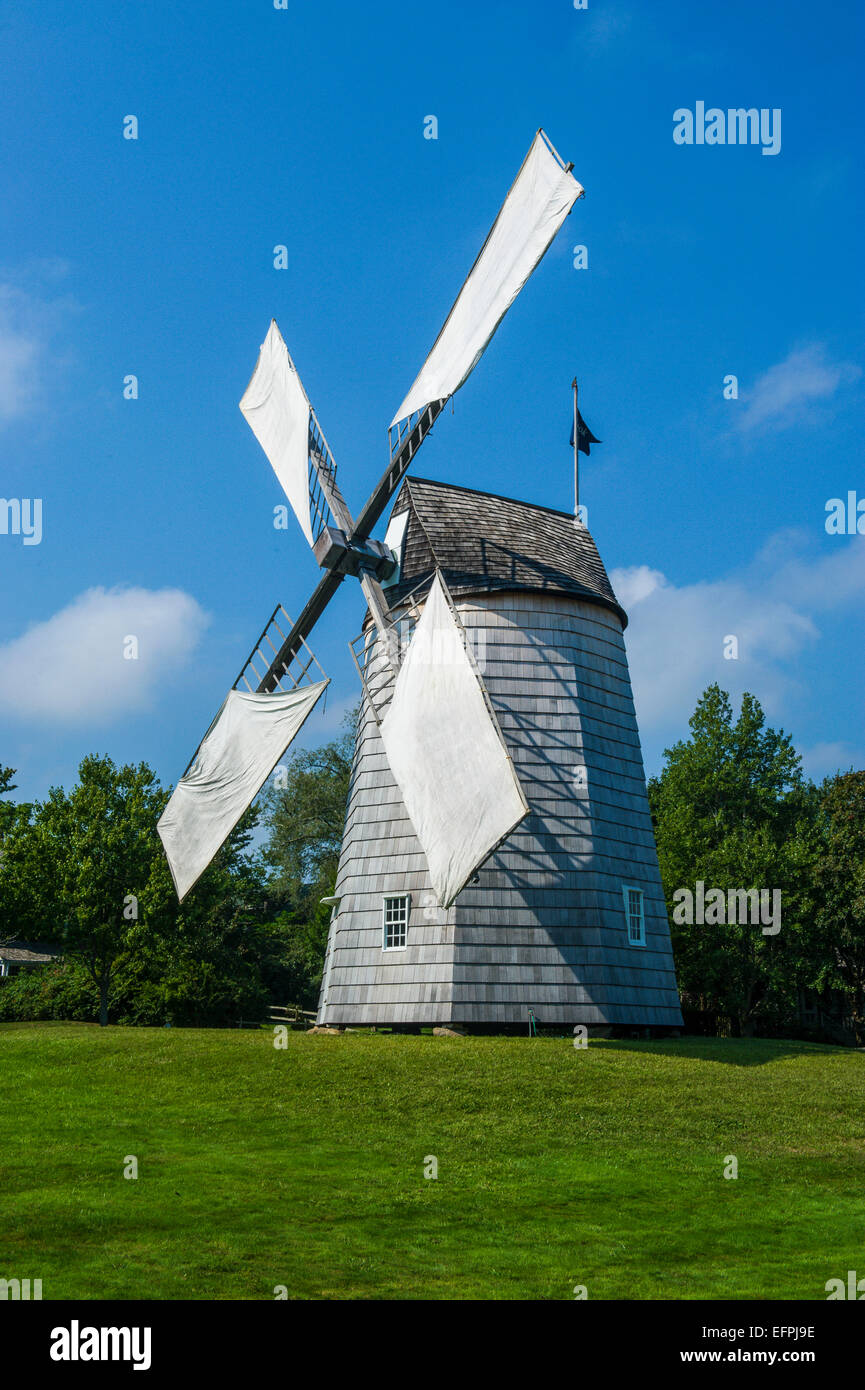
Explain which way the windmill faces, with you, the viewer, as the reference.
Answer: facing the viewer and to the left of the viewer

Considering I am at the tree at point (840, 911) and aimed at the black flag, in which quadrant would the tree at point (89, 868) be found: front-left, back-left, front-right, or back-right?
front-right

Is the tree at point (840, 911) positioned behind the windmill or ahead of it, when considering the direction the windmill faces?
behind

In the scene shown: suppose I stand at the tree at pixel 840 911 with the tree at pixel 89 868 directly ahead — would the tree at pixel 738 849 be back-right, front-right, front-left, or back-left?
front-right

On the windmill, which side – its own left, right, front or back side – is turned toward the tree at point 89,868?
right
